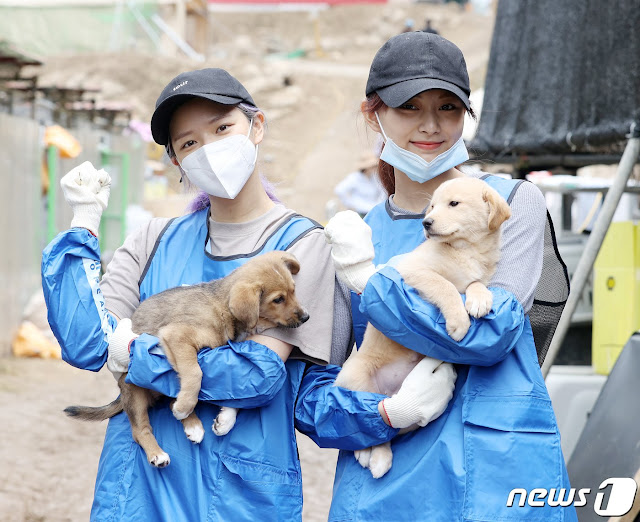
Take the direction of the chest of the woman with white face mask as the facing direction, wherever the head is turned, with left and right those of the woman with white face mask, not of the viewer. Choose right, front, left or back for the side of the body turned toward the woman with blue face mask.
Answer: left

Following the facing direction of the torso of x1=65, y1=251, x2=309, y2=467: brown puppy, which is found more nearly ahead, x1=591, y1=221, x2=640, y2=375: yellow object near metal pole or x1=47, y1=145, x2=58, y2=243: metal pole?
the yellow object near metal pole

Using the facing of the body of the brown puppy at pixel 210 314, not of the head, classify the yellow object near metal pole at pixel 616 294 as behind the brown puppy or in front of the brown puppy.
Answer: in front

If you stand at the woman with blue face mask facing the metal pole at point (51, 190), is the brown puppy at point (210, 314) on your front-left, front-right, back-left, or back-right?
front-left

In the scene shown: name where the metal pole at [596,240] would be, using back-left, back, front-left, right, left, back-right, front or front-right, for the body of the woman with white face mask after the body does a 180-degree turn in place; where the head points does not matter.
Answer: front-right

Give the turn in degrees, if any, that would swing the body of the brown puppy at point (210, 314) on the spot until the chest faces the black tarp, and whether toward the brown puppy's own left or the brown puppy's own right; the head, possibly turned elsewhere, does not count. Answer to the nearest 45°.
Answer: approximately 45° to the brown puppy's own left

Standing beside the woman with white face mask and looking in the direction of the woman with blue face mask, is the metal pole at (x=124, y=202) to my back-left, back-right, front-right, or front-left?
back-left

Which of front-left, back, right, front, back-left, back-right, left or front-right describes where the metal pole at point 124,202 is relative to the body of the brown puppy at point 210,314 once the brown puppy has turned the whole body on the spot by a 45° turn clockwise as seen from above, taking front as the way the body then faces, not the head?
back-left

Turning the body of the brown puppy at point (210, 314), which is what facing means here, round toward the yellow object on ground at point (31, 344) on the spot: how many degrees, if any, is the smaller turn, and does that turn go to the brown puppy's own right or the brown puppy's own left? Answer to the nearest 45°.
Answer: approximately 90° to the brown puppy's own left

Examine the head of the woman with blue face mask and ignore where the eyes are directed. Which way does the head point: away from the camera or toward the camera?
toward the camera

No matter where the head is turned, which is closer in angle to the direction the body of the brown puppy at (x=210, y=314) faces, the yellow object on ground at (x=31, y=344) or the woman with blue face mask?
the woman with blue face mask

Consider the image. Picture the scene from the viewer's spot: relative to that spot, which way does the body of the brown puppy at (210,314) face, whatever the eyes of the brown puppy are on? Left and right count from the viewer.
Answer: facing to the right of the viewer

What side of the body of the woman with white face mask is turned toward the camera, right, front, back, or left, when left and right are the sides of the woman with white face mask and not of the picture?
front

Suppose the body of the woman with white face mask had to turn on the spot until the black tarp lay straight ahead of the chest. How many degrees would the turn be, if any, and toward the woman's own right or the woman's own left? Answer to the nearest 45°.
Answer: approximately 135° to the woman's own left

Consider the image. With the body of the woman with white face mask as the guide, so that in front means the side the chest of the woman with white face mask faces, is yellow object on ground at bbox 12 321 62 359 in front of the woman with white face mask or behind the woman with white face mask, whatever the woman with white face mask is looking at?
behind

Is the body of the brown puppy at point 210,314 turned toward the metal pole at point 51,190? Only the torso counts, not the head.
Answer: no
